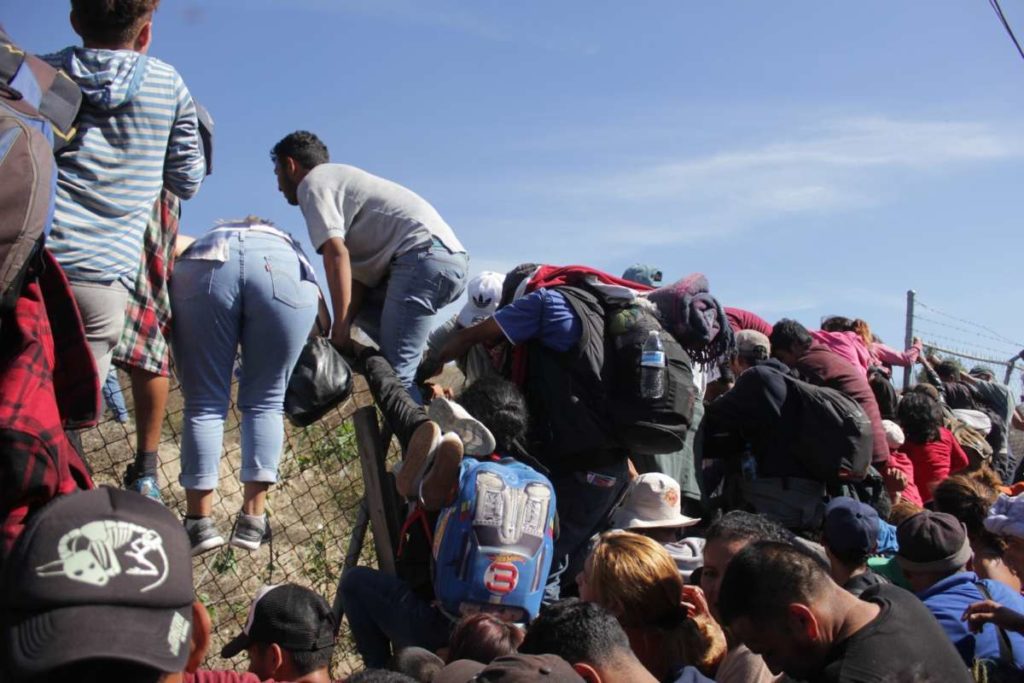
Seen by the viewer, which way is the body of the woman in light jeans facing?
away from the camera
